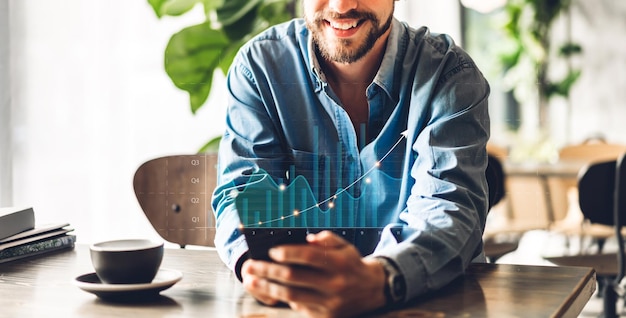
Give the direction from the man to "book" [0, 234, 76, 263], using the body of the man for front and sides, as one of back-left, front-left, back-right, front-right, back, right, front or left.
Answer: right

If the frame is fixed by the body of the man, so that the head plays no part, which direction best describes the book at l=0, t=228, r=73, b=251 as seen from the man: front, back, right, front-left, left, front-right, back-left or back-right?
right

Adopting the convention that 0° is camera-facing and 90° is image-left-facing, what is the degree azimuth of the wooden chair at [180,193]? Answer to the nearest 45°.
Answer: approximately 0°

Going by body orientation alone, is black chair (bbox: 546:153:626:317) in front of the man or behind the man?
behind

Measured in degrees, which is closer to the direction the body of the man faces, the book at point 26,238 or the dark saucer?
the dark saucer

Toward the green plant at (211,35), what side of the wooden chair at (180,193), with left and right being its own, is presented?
back

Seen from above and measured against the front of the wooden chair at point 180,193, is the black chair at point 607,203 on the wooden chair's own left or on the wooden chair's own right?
on the wooden chair's own left

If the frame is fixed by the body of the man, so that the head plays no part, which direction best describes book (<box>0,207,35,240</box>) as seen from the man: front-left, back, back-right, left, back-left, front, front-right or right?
right

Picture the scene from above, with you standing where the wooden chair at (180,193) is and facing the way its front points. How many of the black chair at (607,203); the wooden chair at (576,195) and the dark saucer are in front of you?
1

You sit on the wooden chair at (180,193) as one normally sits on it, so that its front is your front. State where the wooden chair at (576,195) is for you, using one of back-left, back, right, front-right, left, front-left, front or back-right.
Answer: back-left
